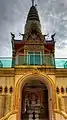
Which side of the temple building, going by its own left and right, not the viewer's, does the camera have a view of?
front
